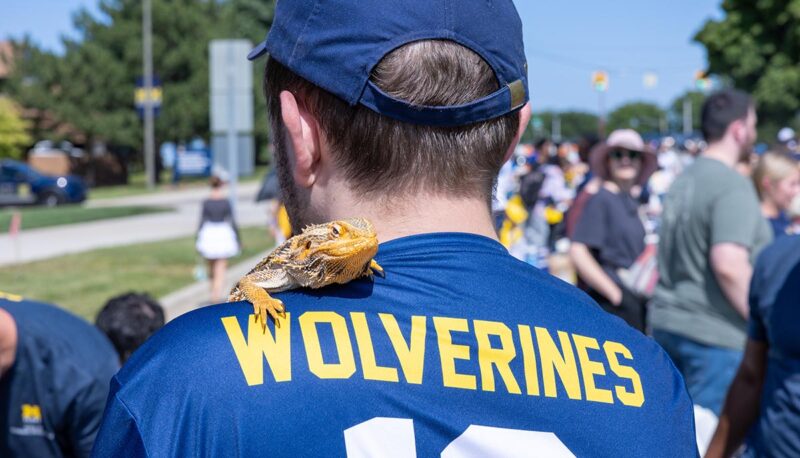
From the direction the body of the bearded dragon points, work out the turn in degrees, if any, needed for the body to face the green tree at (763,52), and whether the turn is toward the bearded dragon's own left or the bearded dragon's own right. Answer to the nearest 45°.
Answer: approximately 90° to the bearded dragon's own left

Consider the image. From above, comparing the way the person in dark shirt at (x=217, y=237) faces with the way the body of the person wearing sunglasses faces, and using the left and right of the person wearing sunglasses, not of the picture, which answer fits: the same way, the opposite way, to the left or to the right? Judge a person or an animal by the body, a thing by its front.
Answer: the opposite way

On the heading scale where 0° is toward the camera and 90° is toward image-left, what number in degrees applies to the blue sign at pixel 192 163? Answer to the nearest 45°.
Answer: approximately 0°

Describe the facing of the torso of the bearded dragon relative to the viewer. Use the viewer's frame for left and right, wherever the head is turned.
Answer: facing the viewer and to the right of the viewer

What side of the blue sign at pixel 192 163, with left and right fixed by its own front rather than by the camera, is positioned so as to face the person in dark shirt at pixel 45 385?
front

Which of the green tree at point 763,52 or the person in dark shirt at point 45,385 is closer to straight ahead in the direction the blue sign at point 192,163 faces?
the person in dark shirt

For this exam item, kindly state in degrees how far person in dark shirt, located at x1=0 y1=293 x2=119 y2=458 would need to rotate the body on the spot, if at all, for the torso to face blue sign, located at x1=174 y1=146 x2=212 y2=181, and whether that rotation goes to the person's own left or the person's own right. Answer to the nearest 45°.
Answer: approximately 180°

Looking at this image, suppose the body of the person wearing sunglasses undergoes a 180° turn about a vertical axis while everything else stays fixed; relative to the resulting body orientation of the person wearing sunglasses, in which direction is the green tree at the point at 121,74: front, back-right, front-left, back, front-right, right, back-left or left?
front

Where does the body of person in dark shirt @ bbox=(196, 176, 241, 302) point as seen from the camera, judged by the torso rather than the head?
away from the camera

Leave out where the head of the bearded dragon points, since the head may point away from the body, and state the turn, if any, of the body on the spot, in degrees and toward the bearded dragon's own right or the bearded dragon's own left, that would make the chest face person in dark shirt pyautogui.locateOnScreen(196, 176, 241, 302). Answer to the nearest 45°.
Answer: approximately 135° to the bearded dragon's own left
